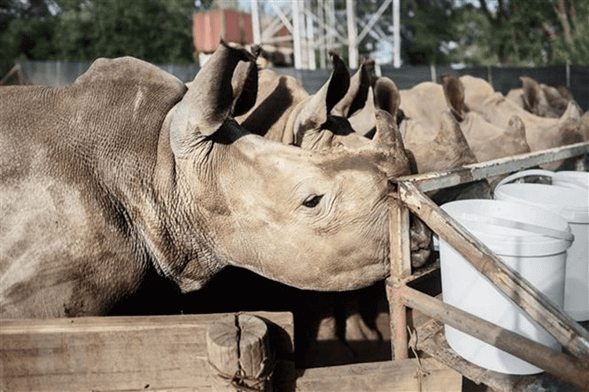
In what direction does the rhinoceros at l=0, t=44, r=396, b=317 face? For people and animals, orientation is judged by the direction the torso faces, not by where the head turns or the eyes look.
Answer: to the viewer's right

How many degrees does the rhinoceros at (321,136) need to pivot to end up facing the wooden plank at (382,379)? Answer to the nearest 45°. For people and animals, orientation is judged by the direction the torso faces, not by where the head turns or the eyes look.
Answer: approximately 45° to its right

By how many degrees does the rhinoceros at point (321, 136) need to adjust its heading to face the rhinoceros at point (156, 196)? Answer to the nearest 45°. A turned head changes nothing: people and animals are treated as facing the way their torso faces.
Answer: approximately 90° to its right

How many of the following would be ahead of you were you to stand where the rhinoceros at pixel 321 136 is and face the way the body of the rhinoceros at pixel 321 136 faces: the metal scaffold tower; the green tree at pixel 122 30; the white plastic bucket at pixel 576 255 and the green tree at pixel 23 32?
1

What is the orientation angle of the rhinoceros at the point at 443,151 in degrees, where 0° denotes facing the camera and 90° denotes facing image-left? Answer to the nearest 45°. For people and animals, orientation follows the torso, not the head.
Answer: approximately 315°

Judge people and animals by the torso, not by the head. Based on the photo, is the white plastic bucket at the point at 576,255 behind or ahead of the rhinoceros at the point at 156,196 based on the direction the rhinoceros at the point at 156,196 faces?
ahead

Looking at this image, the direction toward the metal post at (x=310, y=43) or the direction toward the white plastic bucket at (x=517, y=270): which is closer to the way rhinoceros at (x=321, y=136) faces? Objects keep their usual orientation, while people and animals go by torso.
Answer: the white plastic bucket

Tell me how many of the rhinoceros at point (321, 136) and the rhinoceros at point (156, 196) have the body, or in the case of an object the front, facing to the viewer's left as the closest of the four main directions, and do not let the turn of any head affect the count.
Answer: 0

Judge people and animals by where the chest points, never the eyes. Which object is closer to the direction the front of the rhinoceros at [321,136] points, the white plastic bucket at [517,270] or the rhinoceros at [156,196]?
the white plastic bucket

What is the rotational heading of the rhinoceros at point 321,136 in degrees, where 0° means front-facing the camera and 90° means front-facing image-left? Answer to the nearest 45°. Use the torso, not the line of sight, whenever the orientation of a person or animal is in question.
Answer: approximately 315°
